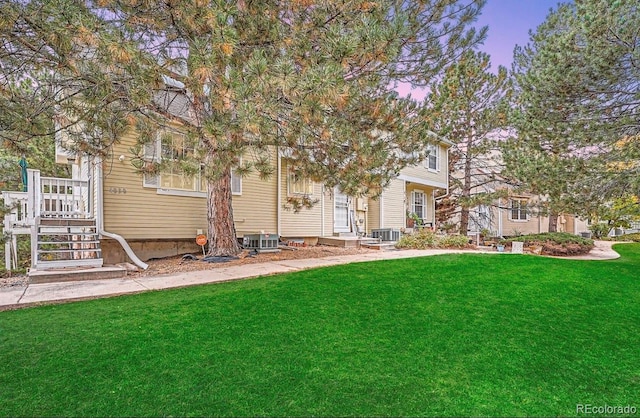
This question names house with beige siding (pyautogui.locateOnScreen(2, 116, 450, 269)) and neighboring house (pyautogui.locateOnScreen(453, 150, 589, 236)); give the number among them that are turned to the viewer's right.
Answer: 0

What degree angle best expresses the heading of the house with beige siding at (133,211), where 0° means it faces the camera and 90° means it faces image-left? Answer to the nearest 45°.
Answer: approximately 0°

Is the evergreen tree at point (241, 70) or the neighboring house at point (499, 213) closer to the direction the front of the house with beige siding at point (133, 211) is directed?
the evergreen tree

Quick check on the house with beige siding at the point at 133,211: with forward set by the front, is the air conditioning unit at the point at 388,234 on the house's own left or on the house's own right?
on the house's own left

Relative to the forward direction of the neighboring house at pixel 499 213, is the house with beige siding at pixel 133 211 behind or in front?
in front

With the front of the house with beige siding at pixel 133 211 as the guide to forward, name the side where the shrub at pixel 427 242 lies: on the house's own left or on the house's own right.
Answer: on the house's own left

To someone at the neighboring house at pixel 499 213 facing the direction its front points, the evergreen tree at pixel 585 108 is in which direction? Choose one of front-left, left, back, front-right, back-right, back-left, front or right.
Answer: front-left

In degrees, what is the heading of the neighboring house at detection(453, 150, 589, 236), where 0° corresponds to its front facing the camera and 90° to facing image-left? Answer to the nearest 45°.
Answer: approximately 45°

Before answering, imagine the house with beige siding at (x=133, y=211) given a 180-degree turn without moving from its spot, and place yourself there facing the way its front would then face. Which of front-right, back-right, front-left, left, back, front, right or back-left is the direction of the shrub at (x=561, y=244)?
right
